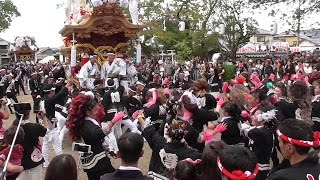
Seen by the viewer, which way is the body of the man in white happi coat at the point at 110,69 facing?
toward the camera

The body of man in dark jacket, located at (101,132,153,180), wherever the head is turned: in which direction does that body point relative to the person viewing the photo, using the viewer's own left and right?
facing away from the viewer

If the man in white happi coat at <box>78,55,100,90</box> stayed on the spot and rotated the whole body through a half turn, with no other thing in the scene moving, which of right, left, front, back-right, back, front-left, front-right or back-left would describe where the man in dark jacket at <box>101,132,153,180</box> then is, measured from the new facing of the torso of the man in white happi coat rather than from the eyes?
back-left

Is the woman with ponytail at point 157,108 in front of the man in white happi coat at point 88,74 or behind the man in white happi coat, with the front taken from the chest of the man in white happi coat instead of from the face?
in front

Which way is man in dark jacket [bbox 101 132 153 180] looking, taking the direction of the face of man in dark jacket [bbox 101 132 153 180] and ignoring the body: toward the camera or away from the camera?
away from the camera

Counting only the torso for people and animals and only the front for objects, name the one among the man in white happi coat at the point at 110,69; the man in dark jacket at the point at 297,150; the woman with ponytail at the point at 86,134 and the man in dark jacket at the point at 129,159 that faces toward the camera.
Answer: the man in white happi coat

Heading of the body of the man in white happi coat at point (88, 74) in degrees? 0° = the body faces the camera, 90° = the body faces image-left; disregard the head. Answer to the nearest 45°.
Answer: approximately 315°

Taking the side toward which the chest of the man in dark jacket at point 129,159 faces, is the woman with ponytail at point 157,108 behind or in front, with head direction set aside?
in front

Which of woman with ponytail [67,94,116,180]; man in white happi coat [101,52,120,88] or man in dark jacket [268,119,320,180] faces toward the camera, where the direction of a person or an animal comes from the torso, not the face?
the man in white happi coat

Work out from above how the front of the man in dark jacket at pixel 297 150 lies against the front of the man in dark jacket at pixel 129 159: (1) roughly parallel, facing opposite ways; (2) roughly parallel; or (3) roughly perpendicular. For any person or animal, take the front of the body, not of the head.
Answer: roughly parallel

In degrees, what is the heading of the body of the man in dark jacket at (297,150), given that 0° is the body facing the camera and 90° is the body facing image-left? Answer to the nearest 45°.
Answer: approximately 135°
